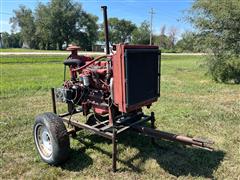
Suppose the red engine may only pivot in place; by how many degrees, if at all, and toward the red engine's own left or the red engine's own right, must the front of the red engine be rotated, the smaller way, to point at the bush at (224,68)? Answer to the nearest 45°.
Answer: approximately 90° to the red engine's own left

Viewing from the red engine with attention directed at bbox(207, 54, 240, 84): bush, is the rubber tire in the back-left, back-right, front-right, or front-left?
back-left

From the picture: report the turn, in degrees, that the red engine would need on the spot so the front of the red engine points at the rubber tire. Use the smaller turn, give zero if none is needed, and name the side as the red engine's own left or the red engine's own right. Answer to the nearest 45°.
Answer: approximately 135° to the red engine's own right

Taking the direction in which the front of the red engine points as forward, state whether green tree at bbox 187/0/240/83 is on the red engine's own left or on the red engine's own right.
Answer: on the red engine's own left

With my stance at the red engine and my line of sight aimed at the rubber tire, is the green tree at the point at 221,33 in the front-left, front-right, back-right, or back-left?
back-right
